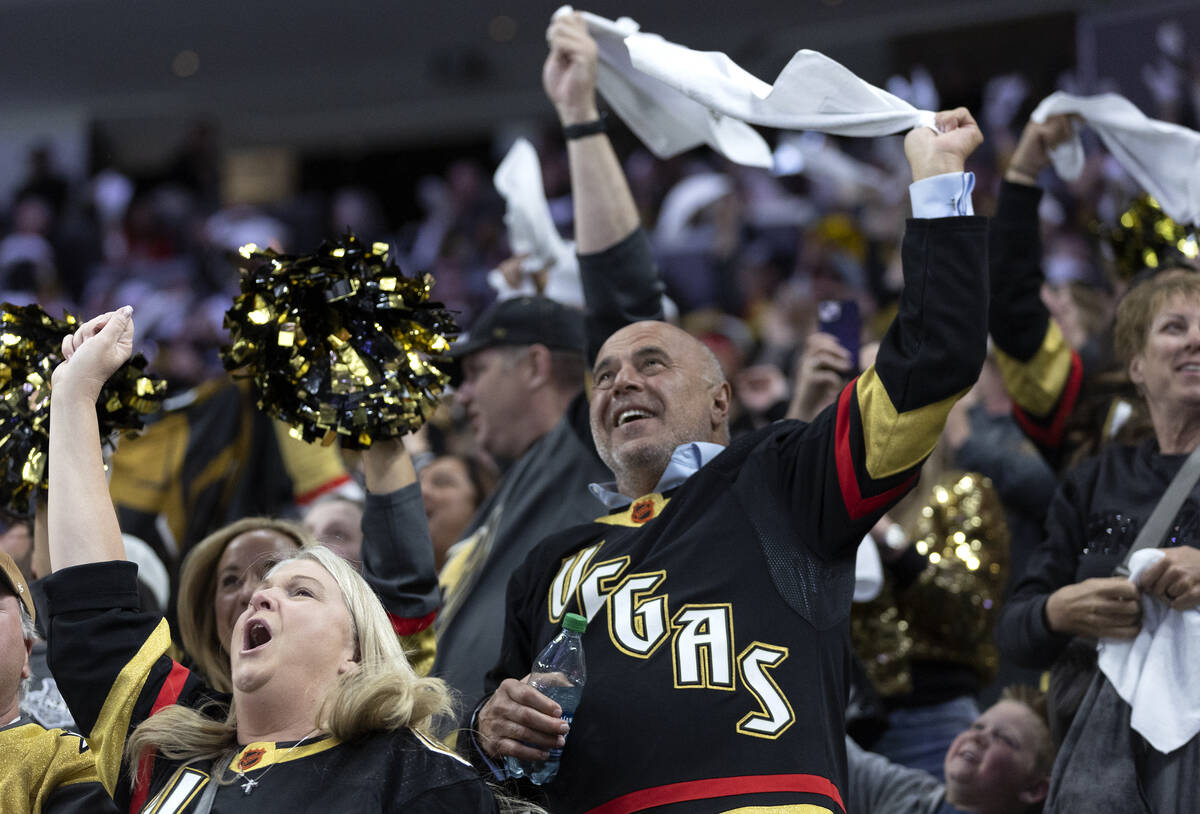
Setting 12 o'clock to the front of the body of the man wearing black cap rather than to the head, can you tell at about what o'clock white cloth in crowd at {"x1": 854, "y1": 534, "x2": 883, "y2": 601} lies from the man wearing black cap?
The white cloth in crowd is roughly at 7 o'clock from the man wearing black cap.

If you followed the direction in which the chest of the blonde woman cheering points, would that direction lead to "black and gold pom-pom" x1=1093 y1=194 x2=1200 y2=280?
no

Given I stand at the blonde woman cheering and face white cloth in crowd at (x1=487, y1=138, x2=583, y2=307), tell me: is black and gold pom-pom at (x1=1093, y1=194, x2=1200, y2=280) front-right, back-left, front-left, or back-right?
front-right

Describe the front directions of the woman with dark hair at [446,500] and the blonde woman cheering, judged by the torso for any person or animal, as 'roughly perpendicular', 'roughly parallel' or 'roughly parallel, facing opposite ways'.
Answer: roughly parallel

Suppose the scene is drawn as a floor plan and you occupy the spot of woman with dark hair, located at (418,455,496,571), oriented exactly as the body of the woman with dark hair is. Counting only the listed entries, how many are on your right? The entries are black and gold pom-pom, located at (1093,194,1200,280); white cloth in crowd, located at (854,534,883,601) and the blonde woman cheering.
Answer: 0

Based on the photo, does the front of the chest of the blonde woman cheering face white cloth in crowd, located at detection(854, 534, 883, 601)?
no

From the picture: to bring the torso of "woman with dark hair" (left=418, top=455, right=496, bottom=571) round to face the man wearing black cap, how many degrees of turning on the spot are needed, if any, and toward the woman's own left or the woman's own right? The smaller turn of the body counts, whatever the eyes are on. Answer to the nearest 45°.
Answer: approximately 90° to the woman's own left

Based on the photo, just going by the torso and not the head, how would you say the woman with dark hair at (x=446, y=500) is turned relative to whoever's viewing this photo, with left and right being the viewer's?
facing the viewer and to the left of the viewer

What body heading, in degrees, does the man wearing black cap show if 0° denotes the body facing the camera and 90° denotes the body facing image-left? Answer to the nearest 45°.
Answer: approximately 90°

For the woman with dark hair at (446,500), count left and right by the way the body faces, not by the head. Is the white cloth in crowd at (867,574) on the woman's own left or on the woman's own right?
on the woman's own left

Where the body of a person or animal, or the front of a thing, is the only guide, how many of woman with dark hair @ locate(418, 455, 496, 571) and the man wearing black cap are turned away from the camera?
0

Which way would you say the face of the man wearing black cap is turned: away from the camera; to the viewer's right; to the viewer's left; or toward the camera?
to the viewer's left

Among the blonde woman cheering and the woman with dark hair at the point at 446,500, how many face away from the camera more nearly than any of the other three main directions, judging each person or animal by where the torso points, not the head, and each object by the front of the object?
0
